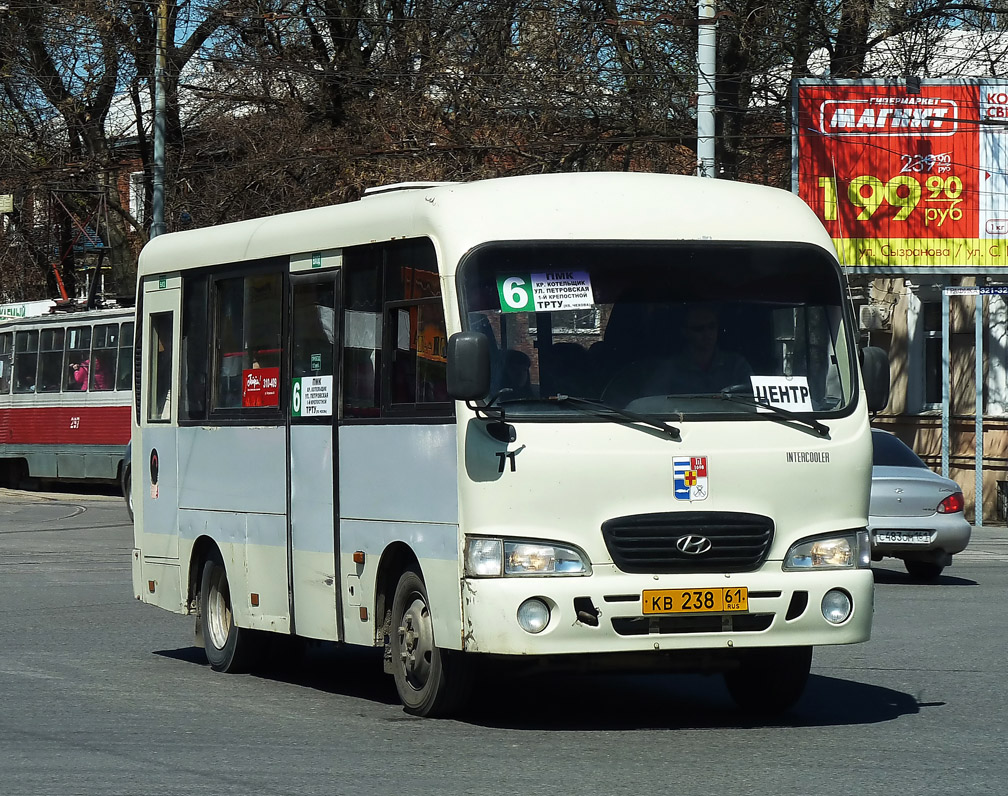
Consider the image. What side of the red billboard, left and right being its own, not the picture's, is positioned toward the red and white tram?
right

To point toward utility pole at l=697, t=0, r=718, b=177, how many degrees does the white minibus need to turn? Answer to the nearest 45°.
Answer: approximately 135° to its left

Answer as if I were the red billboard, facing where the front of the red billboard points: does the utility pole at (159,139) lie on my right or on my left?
on my right

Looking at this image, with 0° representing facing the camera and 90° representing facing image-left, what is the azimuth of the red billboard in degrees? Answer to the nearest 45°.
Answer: approximately 0°

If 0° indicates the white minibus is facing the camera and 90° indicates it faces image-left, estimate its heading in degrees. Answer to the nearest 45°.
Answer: approximately 315°

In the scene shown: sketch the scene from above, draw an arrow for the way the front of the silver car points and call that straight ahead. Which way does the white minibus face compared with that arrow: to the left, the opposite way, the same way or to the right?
the opposite way

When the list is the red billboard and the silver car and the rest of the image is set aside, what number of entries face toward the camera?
1

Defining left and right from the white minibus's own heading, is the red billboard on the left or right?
on its left

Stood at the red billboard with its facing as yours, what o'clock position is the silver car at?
The silver car is roughly at 12 o'clock from the red billboard.

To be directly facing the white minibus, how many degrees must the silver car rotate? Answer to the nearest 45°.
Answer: approximately 135° to its left
